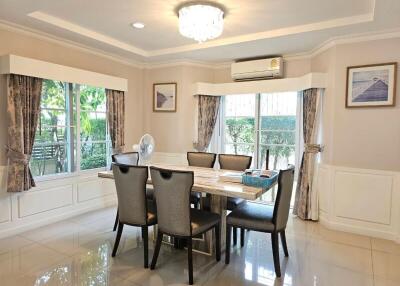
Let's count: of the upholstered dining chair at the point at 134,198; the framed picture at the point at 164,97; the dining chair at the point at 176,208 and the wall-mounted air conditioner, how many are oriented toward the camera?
2

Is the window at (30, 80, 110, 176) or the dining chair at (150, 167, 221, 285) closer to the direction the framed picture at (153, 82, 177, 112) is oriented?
the dining chair

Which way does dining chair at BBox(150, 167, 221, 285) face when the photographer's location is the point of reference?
facing away from the viewer and to the right of the viewer

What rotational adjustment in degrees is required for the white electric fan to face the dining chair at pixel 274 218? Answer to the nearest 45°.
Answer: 0° — it already faces it

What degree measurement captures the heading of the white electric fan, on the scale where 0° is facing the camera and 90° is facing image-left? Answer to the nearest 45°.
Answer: approximately 315°

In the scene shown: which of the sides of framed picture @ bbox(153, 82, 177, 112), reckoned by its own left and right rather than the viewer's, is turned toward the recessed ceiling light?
front

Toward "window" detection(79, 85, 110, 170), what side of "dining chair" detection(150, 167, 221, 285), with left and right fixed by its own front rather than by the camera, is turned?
left

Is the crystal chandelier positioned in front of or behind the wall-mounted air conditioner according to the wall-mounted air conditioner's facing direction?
in front

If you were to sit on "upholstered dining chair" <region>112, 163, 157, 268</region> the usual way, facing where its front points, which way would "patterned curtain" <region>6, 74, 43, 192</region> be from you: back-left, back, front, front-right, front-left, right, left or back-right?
left

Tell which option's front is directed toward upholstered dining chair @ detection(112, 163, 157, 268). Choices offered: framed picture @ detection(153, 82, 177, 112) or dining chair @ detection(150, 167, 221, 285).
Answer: the framed picture

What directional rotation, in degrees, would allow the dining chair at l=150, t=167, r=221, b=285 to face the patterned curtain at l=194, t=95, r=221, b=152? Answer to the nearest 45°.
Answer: approximately 45° to its left

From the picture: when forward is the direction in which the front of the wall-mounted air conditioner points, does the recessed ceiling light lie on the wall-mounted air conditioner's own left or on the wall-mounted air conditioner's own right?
on the wall-mounted air conditioner's own right
